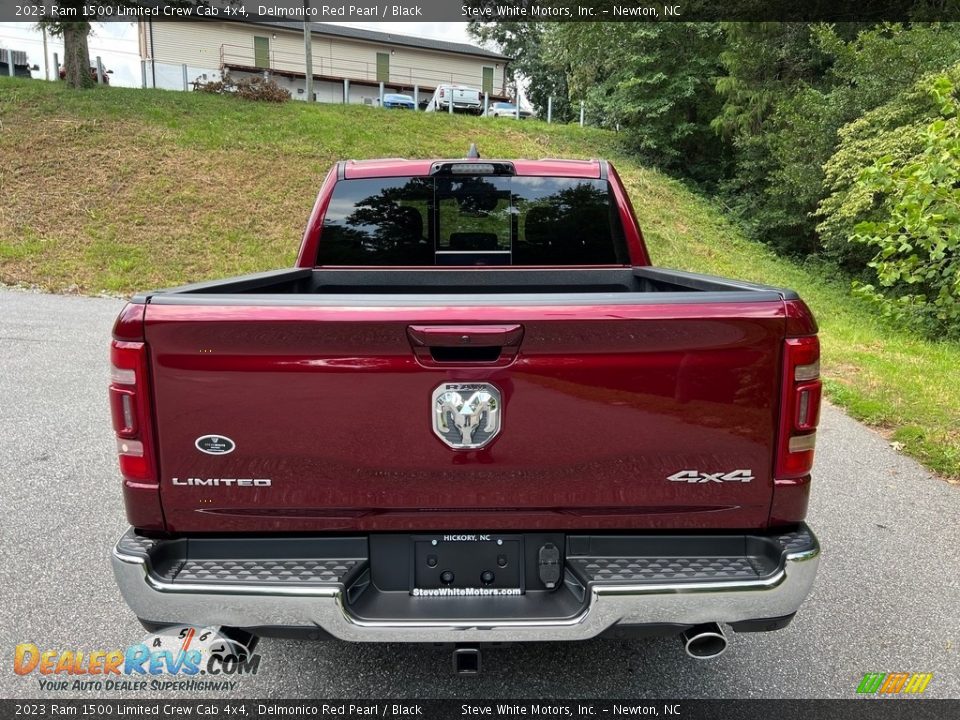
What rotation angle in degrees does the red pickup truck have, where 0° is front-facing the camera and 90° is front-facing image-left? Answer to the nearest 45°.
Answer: approximately 180°

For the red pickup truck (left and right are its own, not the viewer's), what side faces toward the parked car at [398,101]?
front

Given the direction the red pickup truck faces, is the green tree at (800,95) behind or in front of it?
in front

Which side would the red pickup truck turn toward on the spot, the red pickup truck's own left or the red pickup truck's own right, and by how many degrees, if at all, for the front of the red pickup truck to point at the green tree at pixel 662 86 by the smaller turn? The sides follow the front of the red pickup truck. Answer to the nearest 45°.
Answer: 0° — it already faces it

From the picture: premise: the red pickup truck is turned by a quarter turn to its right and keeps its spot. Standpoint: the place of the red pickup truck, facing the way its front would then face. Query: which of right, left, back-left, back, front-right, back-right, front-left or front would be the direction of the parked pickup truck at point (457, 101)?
left

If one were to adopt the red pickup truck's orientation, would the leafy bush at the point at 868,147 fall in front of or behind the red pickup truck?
in front

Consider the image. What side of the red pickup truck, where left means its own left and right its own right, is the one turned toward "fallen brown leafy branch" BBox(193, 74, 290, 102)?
front

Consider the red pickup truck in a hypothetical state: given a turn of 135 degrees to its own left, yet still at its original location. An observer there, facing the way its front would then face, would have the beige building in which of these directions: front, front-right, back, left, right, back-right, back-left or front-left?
back-right

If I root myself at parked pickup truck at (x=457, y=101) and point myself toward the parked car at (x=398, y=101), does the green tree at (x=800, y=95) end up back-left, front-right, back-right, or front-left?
back-left
